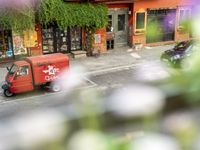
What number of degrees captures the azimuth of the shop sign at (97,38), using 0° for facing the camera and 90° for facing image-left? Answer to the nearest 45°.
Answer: approximately 0°

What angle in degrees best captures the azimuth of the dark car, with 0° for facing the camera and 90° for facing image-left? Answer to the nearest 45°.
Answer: approximately 45°

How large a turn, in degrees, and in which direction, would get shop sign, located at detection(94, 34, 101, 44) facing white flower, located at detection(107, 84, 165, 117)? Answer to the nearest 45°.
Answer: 0° — it already faces it

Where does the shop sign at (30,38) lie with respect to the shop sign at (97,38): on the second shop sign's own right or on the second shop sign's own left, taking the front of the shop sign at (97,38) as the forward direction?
on the second shop sign's own right

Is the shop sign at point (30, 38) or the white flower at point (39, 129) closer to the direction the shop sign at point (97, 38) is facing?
the white flower
